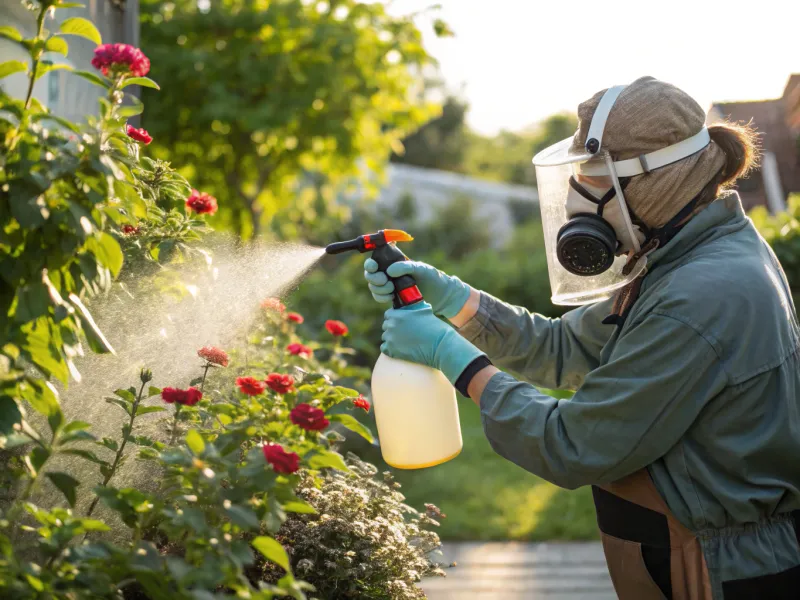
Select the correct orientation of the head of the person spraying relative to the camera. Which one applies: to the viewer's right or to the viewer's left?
to the viewer's left

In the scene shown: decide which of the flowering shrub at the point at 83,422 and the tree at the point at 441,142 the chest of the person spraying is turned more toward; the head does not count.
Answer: the flowering shrub

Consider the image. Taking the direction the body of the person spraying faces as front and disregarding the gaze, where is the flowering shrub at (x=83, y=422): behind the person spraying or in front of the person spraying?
in front

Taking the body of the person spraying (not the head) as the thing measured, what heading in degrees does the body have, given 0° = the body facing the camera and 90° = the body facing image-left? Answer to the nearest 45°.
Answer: approximately 90°

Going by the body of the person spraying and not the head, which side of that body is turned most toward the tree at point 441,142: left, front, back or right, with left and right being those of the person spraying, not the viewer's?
right

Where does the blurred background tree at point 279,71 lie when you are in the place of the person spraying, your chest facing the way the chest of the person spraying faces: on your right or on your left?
on your right
